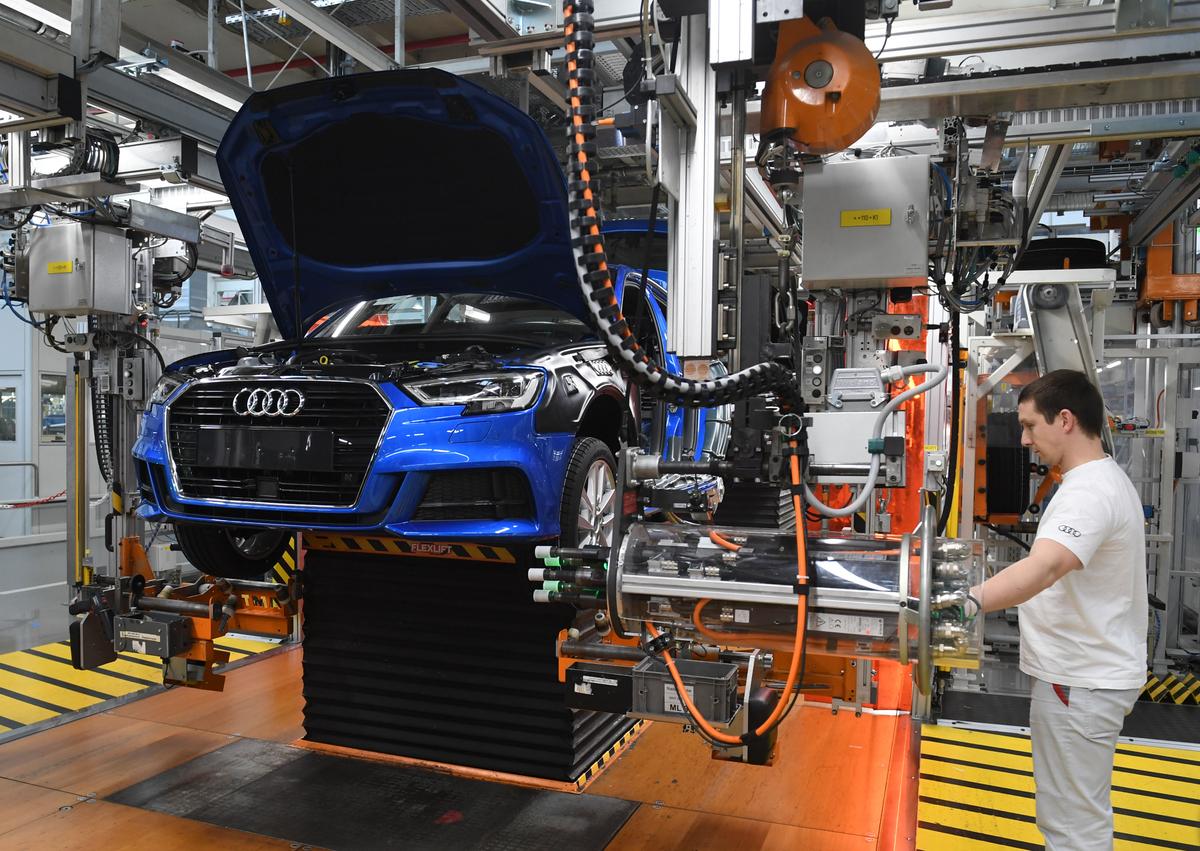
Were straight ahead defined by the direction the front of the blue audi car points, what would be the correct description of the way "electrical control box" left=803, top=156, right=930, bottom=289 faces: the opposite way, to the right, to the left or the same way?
the same way

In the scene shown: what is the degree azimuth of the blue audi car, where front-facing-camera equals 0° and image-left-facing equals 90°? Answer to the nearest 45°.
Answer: approximately 45°

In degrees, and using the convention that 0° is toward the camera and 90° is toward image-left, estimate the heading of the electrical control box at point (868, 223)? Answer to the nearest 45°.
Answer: approximately 0°

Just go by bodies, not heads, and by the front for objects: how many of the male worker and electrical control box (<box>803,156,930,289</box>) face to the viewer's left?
1

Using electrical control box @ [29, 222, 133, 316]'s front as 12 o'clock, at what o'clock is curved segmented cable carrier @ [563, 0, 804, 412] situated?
The curved segmented cable carrier is roughly at 10 o'clock from the electrical control box.

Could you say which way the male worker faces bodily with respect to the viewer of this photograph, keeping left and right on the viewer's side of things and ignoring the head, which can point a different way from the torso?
facing to the left of the viewer

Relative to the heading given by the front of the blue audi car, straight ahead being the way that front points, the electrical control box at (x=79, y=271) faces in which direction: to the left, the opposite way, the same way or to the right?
the same way

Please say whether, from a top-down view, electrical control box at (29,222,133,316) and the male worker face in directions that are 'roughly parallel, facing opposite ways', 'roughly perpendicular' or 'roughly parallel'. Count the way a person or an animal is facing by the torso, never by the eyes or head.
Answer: roughly perpendicular

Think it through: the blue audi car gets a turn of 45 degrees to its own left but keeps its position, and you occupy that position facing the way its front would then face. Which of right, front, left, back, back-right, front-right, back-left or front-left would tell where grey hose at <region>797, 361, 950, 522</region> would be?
front-left

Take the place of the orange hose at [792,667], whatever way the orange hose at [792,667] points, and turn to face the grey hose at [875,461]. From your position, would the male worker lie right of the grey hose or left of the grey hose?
right

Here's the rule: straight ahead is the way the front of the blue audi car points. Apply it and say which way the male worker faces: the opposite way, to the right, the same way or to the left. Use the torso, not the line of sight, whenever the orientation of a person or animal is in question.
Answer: to the right

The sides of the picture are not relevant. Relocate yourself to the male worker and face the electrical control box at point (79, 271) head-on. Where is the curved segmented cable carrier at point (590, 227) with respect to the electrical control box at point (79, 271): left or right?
left

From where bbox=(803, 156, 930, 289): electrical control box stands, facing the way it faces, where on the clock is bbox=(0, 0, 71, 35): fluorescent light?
The fluorescent light is roughly at 3 o'clock from the electrical control box.

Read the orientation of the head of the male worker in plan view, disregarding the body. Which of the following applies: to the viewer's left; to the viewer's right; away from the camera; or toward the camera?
to the viewer's left
